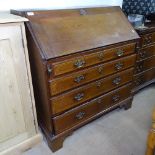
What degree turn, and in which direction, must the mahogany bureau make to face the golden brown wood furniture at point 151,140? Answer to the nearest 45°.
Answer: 0° — it already faces it

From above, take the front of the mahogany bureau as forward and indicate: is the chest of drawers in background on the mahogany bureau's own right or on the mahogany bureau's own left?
on the mahogany bureau's own left

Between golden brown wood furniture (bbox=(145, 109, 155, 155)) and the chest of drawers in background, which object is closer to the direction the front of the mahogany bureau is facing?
the golden brown wood furniture

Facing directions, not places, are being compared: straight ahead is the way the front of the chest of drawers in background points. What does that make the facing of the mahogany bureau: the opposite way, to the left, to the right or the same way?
the same way

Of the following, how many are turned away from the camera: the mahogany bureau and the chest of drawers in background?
0

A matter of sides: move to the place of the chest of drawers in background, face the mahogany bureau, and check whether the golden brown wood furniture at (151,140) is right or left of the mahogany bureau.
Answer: left

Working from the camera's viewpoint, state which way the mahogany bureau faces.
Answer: facing the viewer and to the right of the viewer

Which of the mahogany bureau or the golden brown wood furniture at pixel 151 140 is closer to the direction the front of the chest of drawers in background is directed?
the golden brown wood furniture

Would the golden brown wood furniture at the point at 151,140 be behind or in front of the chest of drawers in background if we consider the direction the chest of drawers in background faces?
in front

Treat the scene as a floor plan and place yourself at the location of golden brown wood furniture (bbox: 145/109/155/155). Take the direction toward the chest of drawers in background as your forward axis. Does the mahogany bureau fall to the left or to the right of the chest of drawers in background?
left
